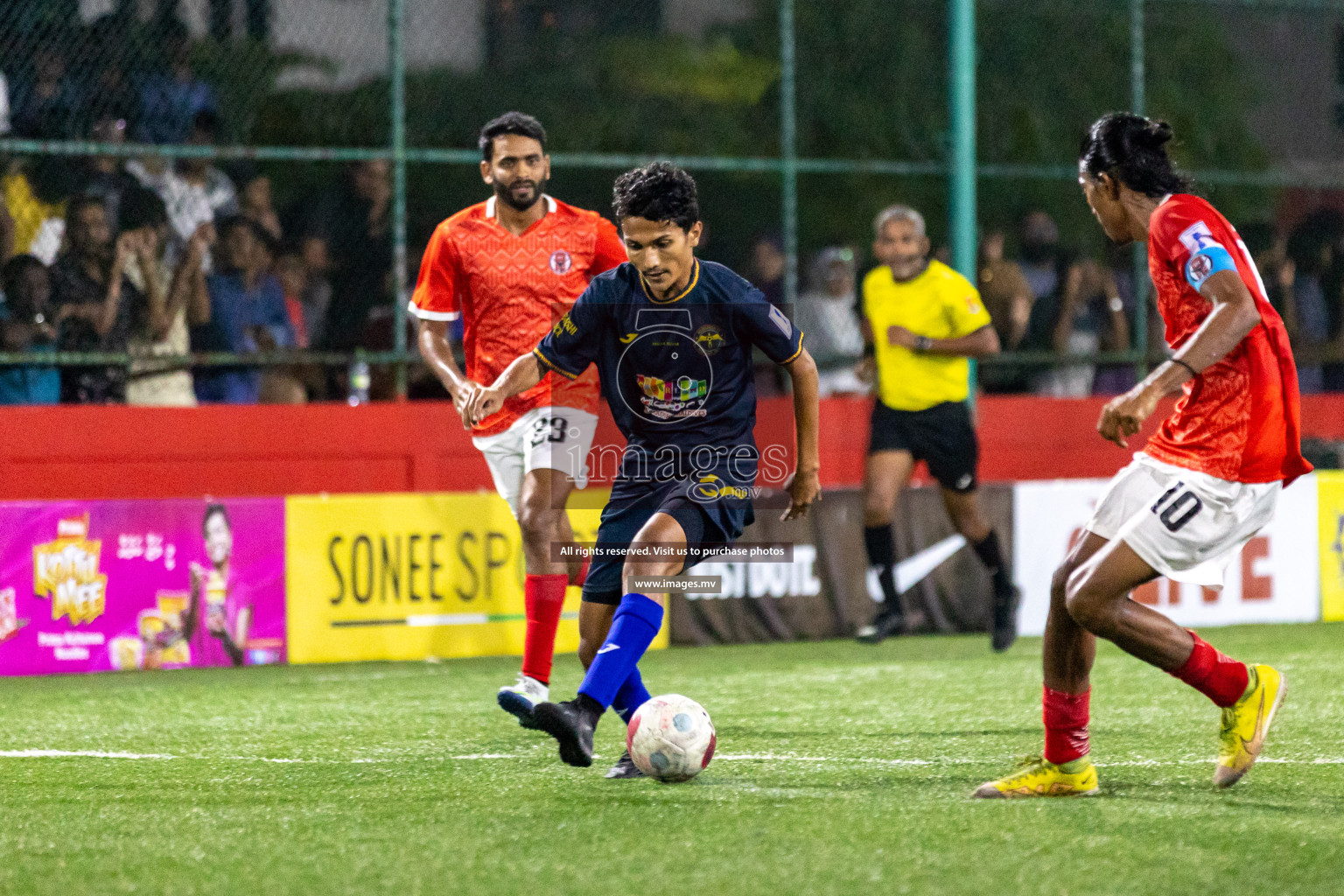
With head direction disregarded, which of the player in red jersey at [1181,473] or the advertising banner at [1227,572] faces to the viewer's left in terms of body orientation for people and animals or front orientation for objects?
the player in red jersey

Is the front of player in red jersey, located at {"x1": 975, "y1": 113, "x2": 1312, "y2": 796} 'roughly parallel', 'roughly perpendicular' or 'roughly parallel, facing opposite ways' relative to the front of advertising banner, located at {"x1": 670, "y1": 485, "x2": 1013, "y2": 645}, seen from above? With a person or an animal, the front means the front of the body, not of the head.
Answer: roughly perpendicular

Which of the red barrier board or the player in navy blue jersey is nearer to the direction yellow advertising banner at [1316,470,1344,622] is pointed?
the player in navy blue jersey

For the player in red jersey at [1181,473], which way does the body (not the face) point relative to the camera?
to the viewer's left

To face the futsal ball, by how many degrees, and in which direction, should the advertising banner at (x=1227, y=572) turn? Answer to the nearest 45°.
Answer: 0° — it already faces it

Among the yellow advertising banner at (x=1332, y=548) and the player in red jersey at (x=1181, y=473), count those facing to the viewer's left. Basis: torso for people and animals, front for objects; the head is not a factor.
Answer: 1

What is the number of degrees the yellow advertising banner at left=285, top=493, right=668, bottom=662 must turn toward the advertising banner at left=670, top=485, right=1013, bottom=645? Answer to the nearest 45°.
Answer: approximately 90° to its left

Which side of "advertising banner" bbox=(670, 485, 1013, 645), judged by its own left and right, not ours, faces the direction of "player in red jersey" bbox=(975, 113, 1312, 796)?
front
